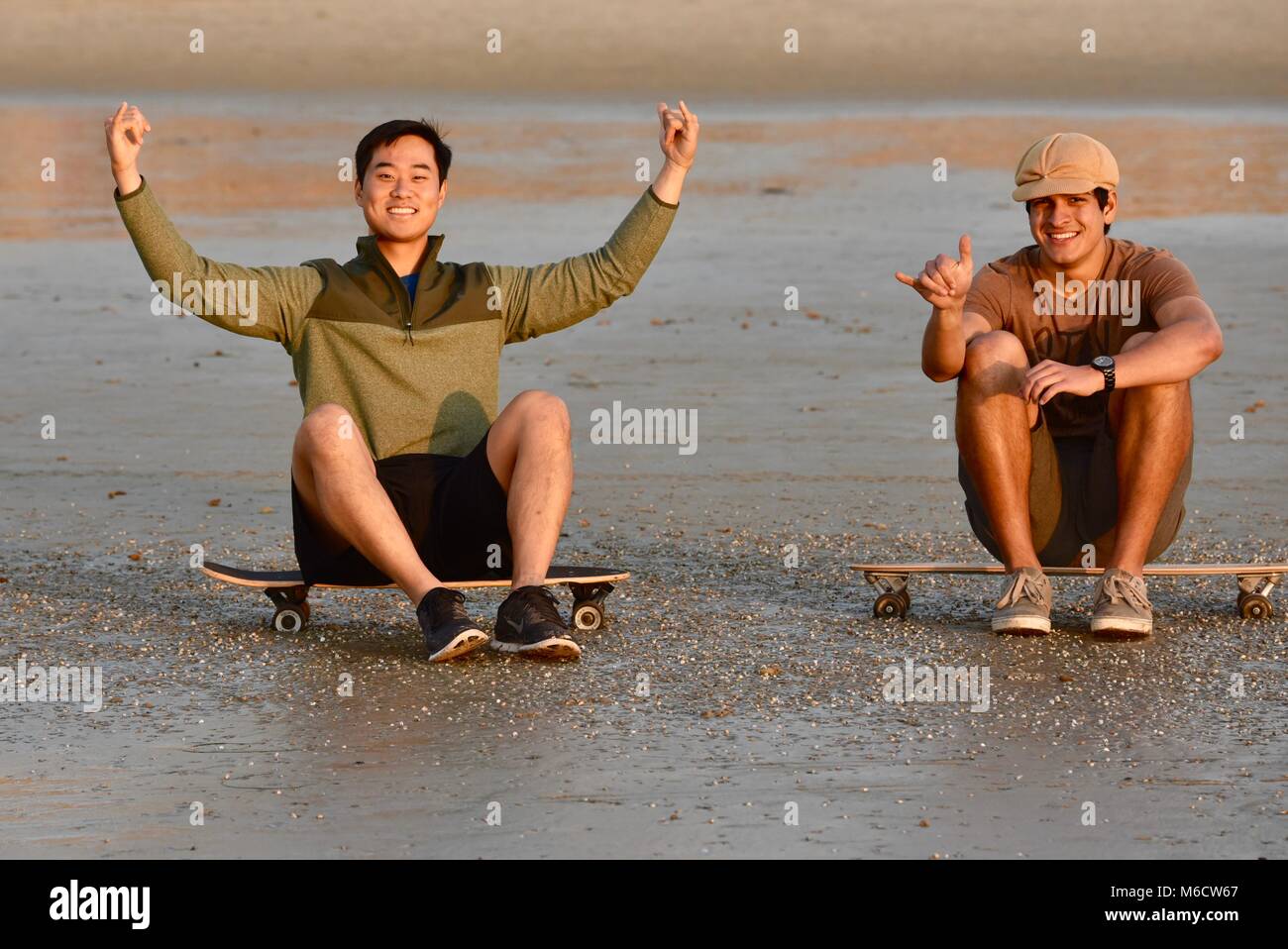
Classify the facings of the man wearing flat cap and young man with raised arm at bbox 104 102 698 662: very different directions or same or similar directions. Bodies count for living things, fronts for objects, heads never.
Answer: same or similar directions

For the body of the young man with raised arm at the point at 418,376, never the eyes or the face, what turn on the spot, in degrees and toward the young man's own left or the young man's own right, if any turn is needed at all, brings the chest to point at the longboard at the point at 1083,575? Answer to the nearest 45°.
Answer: approximately 90° to the young man's own left

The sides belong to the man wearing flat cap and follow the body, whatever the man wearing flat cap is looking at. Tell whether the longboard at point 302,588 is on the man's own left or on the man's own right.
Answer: on the man's own right

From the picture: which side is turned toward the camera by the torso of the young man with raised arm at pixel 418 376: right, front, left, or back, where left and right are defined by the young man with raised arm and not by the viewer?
front

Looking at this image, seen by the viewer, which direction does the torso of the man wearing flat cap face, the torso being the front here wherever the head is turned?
toward the camera

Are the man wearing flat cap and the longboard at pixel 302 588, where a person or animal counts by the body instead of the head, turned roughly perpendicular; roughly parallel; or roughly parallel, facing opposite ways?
roughly perpendicular
